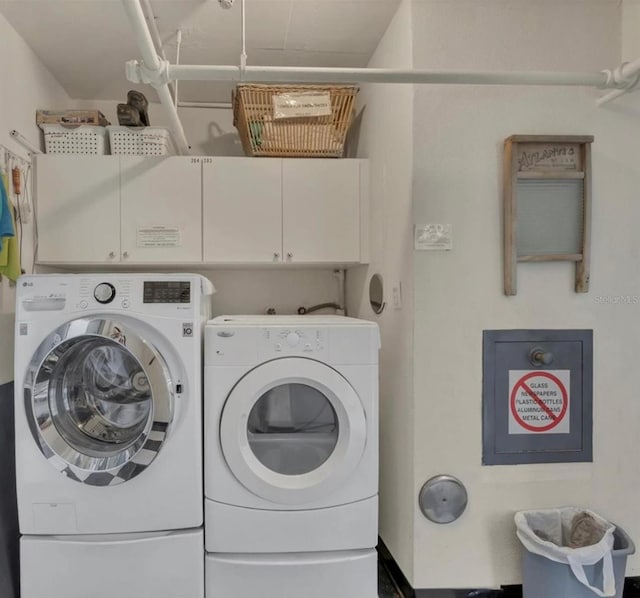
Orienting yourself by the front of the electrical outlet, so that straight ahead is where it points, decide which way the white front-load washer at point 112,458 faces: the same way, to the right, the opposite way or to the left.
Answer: to the left

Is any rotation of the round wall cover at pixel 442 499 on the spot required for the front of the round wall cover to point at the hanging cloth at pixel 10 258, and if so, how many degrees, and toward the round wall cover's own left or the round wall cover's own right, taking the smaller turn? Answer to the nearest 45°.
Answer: approximately 90° to the round wall cover's own right

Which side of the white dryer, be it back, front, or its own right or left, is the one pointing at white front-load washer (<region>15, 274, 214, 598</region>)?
right

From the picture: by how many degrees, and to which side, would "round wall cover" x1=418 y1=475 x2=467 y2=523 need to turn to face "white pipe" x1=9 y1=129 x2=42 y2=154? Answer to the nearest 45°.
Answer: approximately 90° to its right

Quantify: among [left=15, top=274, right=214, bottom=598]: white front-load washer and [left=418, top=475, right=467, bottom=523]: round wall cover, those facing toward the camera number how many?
2

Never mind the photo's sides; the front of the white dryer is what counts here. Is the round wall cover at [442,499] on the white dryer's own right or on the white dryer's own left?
on the white dryer's own left

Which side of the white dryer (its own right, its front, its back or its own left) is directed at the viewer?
front

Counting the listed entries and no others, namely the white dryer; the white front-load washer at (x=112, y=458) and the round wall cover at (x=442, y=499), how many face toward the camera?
3

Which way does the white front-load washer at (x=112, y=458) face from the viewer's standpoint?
toward the camera
